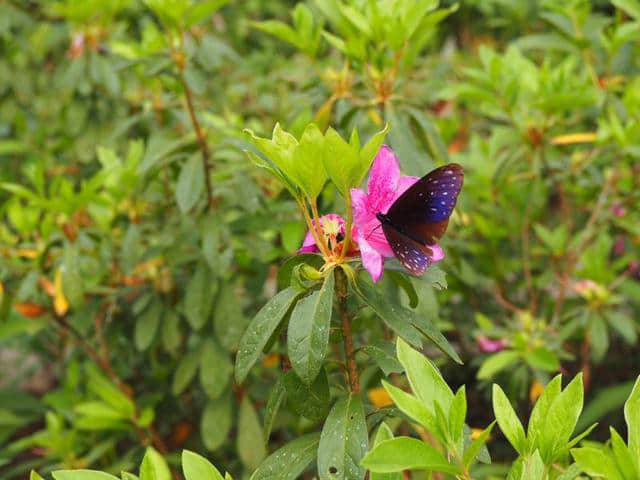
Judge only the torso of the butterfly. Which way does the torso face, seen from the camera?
to the viewer's left
